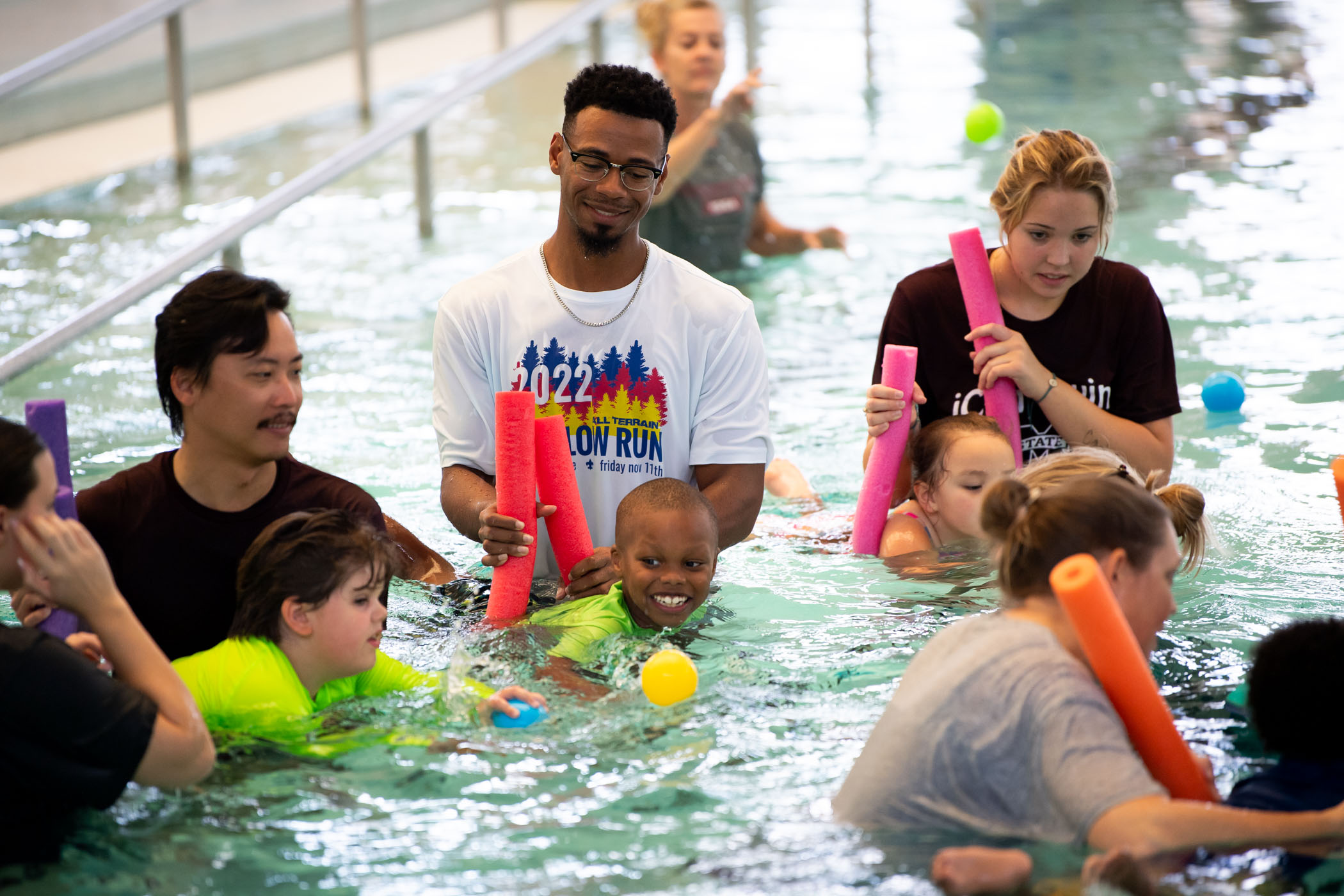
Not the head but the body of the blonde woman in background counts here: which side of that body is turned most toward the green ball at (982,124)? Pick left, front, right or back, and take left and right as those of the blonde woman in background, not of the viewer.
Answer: left

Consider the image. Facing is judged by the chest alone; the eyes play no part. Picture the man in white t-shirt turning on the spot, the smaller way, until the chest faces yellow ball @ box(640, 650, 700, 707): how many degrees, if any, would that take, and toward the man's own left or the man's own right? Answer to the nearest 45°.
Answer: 0° — they already face it

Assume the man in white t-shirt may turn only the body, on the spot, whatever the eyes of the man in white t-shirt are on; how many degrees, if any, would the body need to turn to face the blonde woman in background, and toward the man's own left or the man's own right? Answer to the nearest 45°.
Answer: approximately 180°

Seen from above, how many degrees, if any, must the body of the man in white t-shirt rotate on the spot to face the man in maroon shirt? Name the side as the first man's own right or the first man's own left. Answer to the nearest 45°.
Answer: approximately 45° to the first man's own right

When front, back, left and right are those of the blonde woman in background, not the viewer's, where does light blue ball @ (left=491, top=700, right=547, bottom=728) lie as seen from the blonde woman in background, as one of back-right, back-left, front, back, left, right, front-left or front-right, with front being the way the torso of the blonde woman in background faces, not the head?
front-right

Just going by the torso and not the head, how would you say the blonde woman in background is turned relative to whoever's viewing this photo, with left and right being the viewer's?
facing the viewer and to the right of the viewer

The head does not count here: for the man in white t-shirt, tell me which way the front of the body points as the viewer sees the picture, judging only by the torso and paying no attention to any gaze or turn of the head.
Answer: toward the camera

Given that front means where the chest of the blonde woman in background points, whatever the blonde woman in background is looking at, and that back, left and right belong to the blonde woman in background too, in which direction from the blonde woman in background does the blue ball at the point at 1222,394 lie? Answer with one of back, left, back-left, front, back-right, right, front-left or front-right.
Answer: front

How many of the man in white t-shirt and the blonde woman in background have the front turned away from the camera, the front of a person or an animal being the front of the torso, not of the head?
0

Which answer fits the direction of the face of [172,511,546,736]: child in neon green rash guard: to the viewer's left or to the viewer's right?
to the viewer's right

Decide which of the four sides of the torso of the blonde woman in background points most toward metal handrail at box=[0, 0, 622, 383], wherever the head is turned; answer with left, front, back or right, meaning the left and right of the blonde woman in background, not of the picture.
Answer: right

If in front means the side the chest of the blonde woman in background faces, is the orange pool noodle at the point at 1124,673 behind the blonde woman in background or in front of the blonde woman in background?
in front
